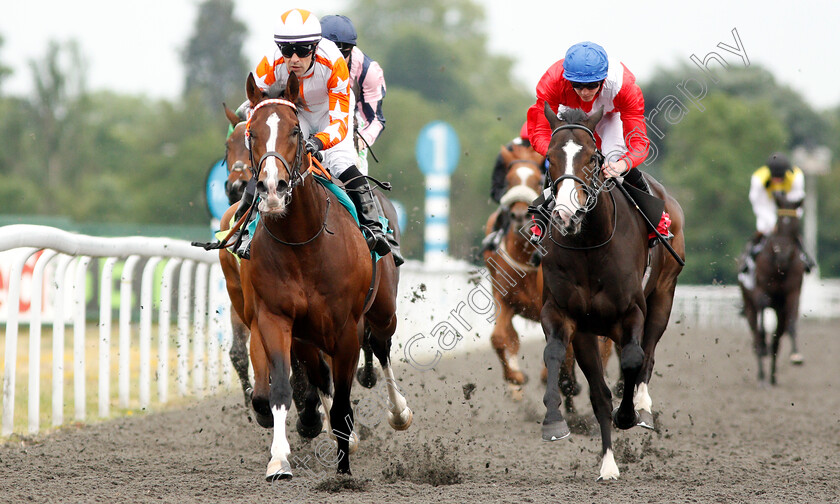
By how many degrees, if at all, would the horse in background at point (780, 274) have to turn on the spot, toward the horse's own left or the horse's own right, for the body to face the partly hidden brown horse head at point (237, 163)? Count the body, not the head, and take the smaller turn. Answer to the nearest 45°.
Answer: approximately 45° to the horse's own right

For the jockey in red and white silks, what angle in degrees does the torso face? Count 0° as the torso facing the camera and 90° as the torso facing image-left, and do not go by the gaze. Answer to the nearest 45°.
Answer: approximately 0°

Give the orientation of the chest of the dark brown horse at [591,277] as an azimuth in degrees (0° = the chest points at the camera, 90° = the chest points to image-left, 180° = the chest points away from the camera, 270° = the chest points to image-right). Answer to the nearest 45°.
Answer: approximately 45°

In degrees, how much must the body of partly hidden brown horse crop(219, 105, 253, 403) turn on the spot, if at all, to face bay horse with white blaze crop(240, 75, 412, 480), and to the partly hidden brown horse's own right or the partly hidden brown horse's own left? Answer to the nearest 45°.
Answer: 0° — it already faces it

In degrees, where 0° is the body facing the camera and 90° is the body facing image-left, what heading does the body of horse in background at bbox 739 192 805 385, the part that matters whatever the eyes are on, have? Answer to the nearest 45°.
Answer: approximately 0°
